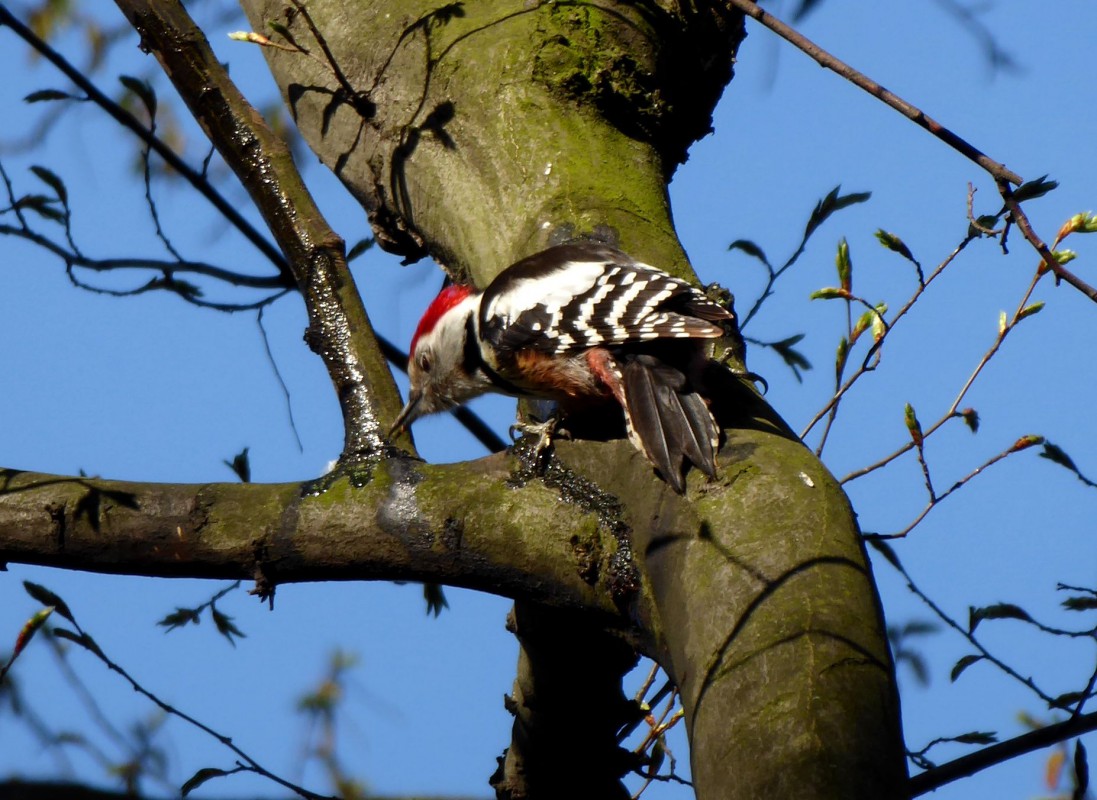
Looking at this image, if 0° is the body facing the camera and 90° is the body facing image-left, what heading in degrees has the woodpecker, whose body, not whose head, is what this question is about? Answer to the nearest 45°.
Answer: approximately 90°

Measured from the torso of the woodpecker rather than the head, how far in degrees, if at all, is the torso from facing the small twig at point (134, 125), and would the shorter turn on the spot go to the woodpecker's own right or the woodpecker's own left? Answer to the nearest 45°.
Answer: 0° — it already faces it

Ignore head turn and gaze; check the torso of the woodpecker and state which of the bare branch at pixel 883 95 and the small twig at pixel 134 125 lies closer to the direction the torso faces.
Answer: the small twig
